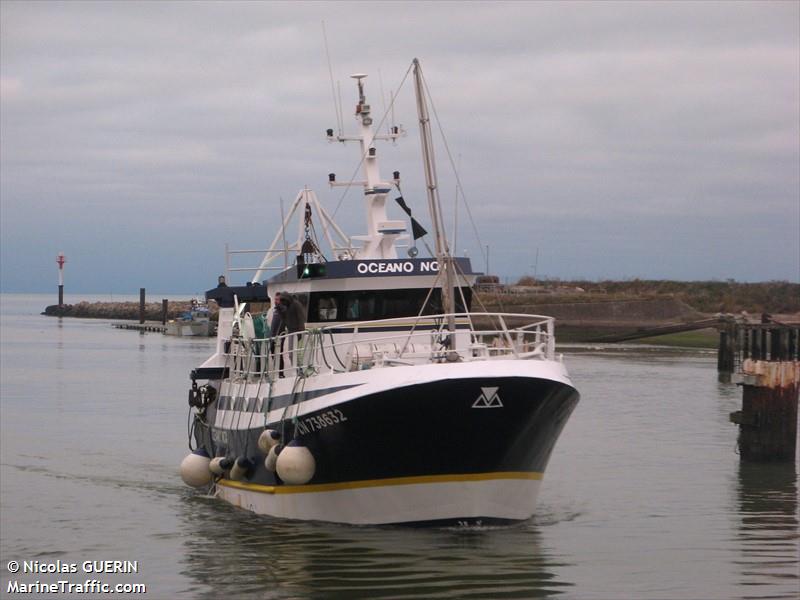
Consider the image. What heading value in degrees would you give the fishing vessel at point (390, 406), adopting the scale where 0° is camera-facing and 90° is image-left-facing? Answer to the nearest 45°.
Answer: approximately 315°

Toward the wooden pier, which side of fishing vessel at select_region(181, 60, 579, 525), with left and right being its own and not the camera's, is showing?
left
